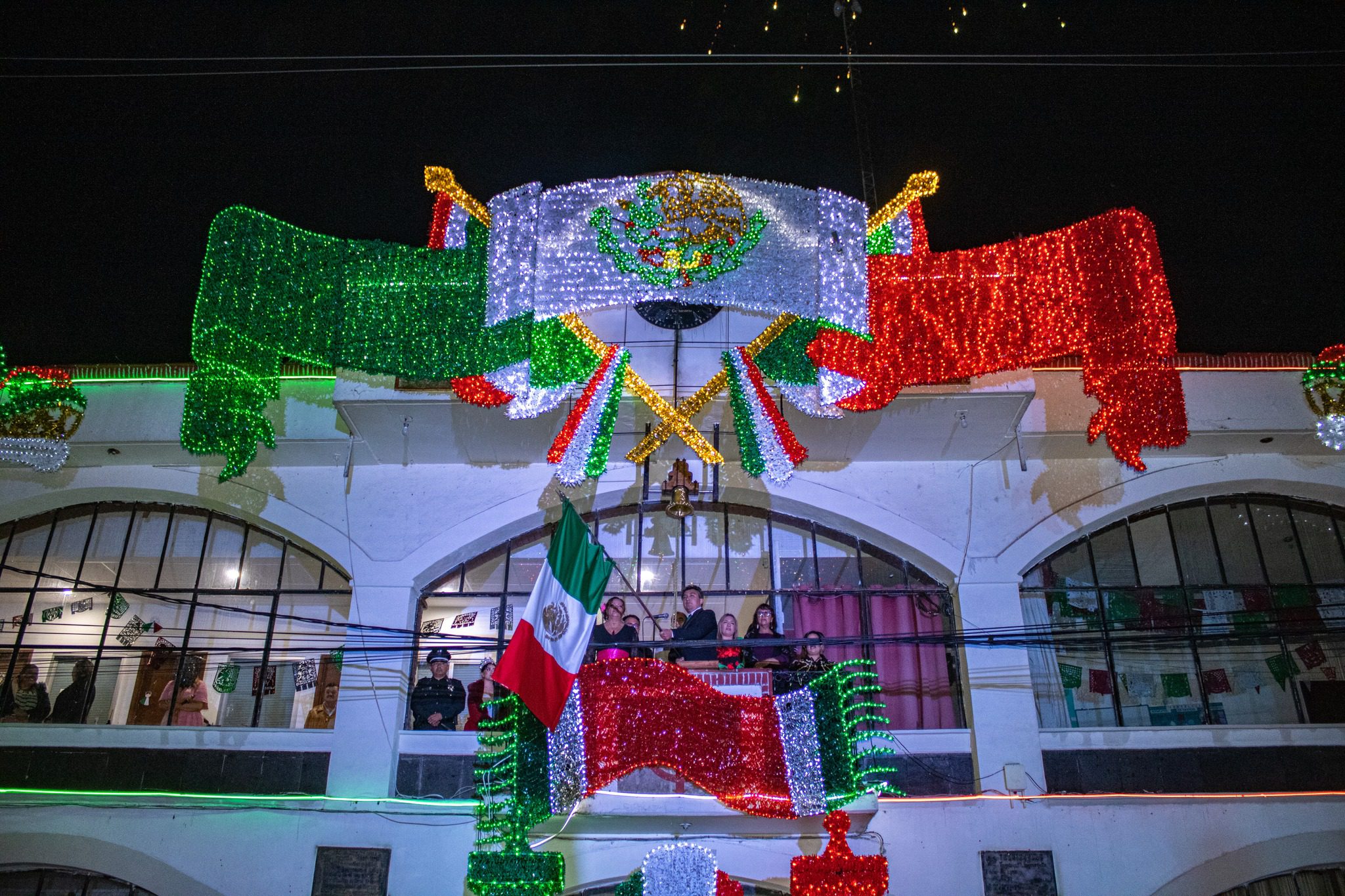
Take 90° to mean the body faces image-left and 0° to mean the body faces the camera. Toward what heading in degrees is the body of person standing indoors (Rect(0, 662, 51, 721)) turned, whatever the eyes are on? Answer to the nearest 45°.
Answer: approximately 0°

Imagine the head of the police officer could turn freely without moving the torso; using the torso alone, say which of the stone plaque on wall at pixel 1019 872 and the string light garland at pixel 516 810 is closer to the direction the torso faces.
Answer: the string light garland

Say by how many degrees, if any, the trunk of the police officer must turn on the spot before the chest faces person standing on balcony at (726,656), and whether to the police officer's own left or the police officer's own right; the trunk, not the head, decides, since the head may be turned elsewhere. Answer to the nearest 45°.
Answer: approximately 45° to the police officer's own left

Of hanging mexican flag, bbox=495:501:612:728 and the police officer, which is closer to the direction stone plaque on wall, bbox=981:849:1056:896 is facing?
the hanging mexican flag

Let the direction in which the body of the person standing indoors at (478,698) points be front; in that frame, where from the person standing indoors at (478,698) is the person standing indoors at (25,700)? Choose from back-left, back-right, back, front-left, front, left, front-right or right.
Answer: back-right

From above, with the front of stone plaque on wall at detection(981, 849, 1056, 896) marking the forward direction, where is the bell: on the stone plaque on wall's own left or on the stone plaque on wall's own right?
on the stone plaque on wall's own right

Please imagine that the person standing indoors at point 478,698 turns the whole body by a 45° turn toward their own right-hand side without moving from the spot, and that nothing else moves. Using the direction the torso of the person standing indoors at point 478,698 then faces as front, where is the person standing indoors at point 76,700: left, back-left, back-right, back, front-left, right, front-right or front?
right

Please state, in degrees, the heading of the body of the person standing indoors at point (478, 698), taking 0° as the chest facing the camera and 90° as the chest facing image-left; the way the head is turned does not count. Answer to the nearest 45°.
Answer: approximately 315°

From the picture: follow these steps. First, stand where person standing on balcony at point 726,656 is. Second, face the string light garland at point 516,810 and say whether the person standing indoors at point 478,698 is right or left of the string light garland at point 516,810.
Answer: right
